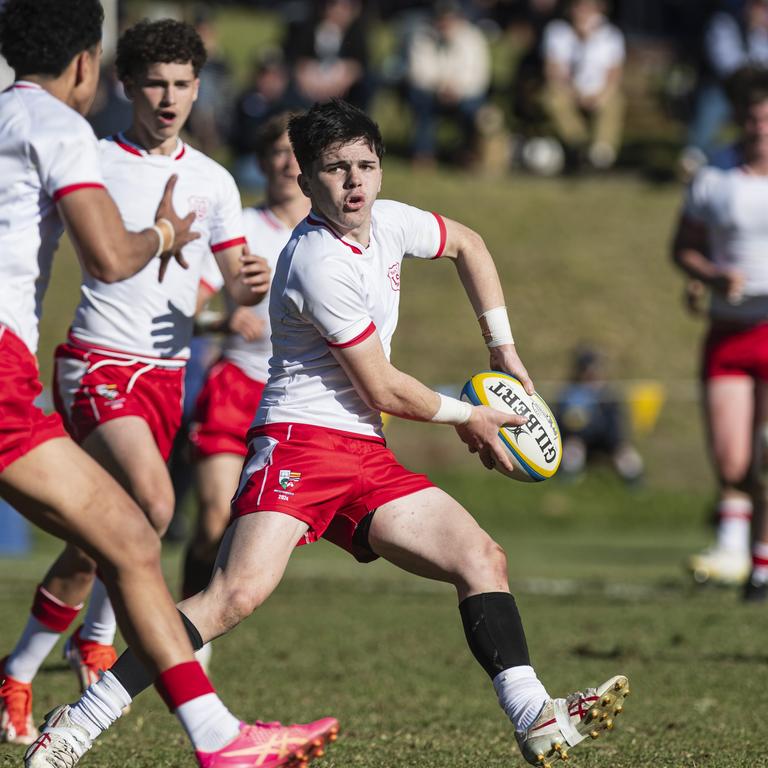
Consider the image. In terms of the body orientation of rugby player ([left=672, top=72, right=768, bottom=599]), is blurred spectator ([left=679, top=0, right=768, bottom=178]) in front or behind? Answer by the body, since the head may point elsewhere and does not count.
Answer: behind

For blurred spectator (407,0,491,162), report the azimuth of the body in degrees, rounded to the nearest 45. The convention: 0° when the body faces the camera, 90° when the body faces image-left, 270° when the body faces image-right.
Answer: approximately 0°

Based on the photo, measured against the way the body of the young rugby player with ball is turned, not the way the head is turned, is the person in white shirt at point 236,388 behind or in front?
behind

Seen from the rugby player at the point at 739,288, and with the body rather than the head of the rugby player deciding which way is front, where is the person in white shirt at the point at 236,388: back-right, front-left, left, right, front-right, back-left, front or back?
front-right

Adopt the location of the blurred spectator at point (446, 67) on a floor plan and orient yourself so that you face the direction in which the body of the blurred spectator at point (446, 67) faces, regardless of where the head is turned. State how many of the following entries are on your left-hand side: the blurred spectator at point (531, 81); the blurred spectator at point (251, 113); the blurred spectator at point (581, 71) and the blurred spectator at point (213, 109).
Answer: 2

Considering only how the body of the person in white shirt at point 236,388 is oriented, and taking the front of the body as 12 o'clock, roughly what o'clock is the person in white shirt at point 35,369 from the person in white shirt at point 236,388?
the person in white shirt at point 35,369 is roughly at 2 o'clock from the person in white shirt at point 236,388.

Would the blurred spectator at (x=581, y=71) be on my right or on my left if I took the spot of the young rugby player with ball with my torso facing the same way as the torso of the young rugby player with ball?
on my left

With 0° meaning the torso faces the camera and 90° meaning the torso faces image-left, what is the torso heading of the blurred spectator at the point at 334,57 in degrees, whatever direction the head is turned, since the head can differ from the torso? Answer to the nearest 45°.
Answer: approximately 0°

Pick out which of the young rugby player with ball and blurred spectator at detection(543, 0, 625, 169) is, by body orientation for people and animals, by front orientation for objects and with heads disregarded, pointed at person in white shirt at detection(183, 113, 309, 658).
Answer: the blurred spectator

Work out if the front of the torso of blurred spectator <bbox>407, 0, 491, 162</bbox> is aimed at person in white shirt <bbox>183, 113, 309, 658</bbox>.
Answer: yes

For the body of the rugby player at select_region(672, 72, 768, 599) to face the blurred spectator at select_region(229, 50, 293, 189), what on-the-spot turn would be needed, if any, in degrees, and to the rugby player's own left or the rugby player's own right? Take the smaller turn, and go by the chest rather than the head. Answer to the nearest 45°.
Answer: approximately 135° to the rugby player's own right
